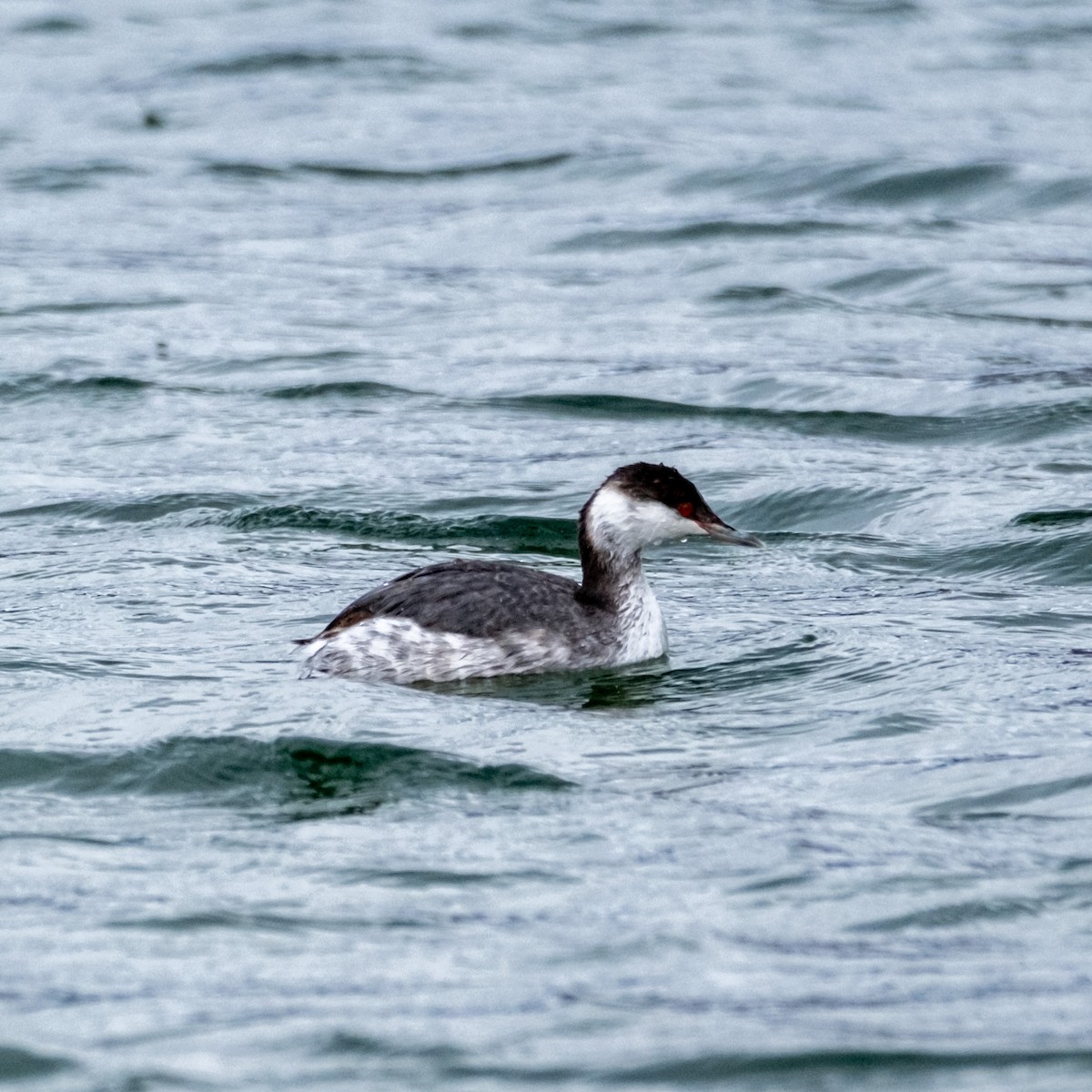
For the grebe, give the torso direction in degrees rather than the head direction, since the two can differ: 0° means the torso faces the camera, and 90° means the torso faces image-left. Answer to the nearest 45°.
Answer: approximately 270°
